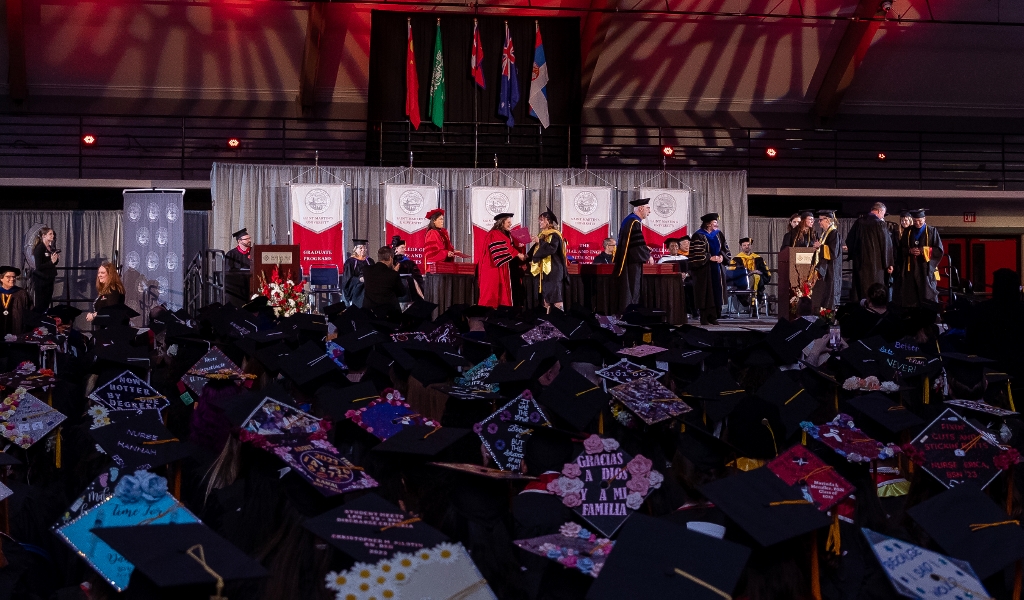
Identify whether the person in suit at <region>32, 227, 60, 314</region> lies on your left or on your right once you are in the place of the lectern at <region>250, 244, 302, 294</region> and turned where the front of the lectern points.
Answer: on your right

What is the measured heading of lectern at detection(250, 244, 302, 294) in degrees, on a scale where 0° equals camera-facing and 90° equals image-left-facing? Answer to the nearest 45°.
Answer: approximately 0°

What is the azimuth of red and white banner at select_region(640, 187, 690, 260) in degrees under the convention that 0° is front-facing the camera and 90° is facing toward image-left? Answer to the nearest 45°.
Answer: approximately 0°

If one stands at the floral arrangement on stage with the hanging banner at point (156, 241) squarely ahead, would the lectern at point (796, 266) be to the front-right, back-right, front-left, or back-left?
back-right

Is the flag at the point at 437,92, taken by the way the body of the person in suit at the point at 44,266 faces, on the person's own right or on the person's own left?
on the person's own left

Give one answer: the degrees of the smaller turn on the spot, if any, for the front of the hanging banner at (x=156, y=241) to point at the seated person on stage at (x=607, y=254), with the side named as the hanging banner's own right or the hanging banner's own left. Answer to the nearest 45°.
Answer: approximately 90° to the hanging banner's own left

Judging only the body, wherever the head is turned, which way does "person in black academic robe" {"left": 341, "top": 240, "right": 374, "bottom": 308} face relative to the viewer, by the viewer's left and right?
facing the viewer and to the right of the viewer

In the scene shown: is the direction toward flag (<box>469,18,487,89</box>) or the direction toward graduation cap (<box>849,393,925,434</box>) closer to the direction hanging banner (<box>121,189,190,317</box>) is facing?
the graduation cap
